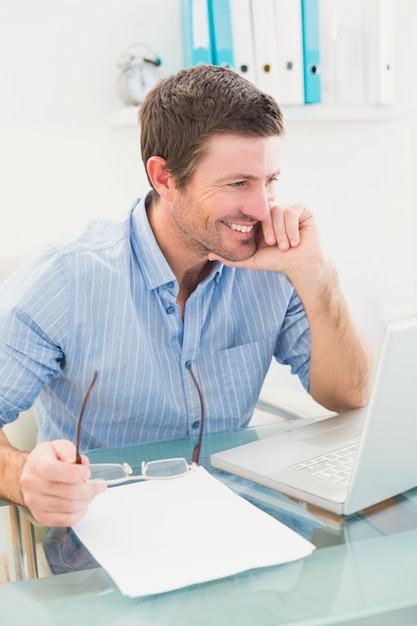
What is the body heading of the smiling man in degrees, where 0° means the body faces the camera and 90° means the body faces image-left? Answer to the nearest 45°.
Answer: approximately 315°

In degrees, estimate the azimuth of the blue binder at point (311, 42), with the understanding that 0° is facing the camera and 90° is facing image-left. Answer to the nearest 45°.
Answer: approximately 0°

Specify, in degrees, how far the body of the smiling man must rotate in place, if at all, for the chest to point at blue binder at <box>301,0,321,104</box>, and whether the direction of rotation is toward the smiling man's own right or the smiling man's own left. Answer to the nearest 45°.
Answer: approximately 135° to the smiling man's own left

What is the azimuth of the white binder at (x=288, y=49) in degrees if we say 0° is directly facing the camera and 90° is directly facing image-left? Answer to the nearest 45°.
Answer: approximately 0°

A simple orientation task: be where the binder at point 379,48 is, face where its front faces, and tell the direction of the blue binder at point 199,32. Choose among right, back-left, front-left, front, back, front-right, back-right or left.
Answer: front-right

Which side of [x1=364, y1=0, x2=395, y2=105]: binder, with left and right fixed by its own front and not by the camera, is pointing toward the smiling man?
front
